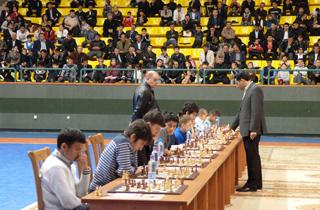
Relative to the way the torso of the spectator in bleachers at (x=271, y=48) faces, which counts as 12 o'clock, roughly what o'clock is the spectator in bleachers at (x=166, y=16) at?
the spectator in bleachers at (x=166, y=16) is roughly at 4 o'clock from the spectator in bleachers at (x=271, y=48).

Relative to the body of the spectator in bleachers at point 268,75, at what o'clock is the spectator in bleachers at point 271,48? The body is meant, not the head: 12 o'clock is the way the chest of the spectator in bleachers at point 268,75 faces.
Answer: the spectator in bleachers at point 271,48 is roughly at 6 o'clock from the spectator in bleachers at point 268,75.

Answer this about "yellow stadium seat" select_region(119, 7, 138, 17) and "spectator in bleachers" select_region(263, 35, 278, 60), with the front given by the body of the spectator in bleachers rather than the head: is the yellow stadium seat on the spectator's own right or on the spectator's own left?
on the spectator's own right

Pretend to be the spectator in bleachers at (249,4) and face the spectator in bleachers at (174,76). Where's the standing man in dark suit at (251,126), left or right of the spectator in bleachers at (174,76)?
left

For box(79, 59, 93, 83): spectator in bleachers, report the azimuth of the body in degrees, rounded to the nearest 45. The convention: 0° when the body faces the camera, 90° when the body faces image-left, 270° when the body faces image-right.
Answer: approximately 0°

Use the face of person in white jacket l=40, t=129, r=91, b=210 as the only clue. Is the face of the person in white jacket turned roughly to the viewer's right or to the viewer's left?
to the viewer's right

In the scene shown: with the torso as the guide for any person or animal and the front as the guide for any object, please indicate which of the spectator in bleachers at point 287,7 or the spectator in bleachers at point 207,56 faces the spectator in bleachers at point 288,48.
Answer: the spectator in bleachers at point 287,7
